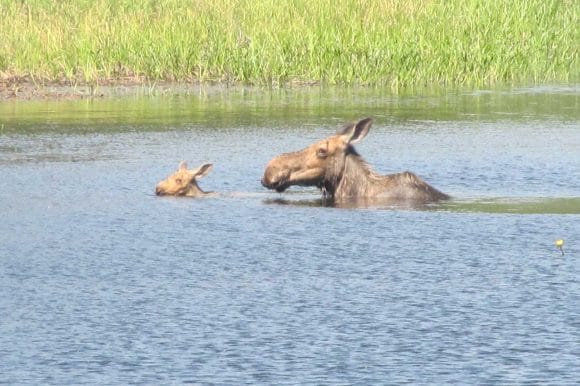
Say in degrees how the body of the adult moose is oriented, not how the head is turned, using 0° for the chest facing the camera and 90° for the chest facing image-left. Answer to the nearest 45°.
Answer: approximately 90°
